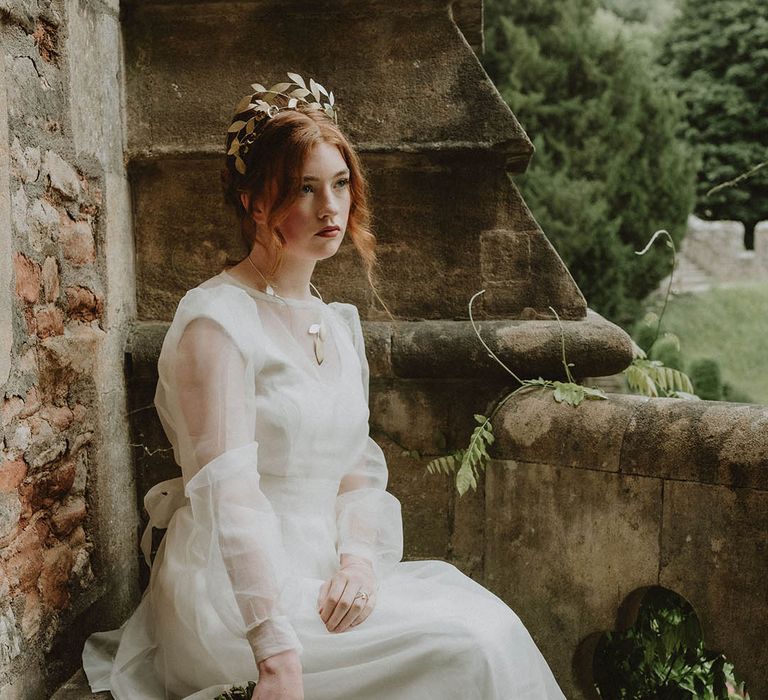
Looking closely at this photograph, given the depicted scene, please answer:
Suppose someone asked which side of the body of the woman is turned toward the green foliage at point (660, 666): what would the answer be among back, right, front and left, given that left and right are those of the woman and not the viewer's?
left

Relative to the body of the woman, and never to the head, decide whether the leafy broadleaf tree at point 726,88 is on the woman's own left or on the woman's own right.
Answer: on the woman's own left

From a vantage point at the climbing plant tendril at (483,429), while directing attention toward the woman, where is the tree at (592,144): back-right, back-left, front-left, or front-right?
back-right

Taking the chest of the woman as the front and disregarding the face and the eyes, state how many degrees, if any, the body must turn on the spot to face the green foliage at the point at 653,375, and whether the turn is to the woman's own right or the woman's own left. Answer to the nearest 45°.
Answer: approximately 90° to the woman's own left

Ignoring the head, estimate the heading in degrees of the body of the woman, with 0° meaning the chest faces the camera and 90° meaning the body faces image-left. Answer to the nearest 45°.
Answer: approximately 315°

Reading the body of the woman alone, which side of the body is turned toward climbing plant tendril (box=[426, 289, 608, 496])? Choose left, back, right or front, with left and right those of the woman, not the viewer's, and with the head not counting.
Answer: left

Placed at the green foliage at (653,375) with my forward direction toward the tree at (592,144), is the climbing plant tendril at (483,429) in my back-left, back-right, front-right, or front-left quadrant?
back-left
